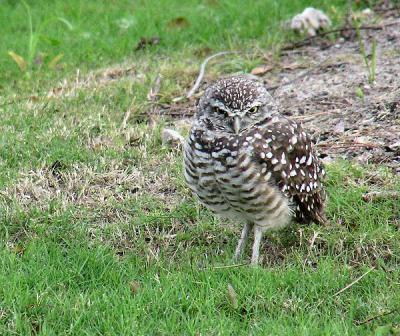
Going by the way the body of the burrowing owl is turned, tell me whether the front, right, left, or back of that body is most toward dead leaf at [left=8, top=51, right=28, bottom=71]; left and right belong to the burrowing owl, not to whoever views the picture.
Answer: right

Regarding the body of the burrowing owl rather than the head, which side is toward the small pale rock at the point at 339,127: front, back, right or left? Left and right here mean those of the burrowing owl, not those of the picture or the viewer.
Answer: back

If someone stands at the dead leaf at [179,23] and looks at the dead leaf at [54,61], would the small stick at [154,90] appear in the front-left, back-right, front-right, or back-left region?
front-left

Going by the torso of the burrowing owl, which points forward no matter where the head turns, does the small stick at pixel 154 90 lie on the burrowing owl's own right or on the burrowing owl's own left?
on the burrowing owl's own right

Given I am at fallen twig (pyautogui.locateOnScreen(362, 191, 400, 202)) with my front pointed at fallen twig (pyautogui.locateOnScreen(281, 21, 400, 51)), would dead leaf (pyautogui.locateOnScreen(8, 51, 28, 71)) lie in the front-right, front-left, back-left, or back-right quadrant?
front-left

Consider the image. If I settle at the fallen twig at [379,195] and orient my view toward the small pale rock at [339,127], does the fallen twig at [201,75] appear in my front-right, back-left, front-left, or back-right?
front-left

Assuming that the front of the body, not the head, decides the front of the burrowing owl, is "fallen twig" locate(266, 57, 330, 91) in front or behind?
behind

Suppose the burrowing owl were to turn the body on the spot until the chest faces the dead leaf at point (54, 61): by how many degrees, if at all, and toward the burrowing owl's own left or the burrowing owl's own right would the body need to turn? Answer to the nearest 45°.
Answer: approximately 90° to the burrowing owl's own right

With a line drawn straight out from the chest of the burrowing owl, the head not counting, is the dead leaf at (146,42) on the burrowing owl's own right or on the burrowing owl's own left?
on the burrowing owl's own right

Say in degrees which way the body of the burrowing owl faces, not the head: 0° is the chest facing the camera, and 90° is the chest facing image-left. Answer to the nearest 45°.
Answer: approximately 45°

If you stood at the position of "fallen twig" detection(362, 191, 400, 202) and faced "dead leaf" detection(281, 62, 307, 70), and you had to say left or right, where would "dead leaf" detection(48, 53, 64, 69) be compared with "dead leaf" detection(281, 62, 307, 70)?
left

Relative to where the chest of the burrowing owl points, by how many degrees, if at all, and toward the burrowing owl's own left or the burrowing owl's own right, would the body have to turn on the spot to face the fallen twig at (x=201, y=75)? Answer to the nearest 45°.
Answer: approximately 135° to the burrowing owl's own right

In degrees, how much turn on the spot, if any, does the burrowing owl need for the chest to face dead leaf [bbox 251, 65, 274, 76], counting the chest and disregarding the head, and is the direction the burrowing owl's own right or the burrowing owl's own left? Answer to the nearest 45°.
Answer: approximately 135° to the burrowing owl's own right
